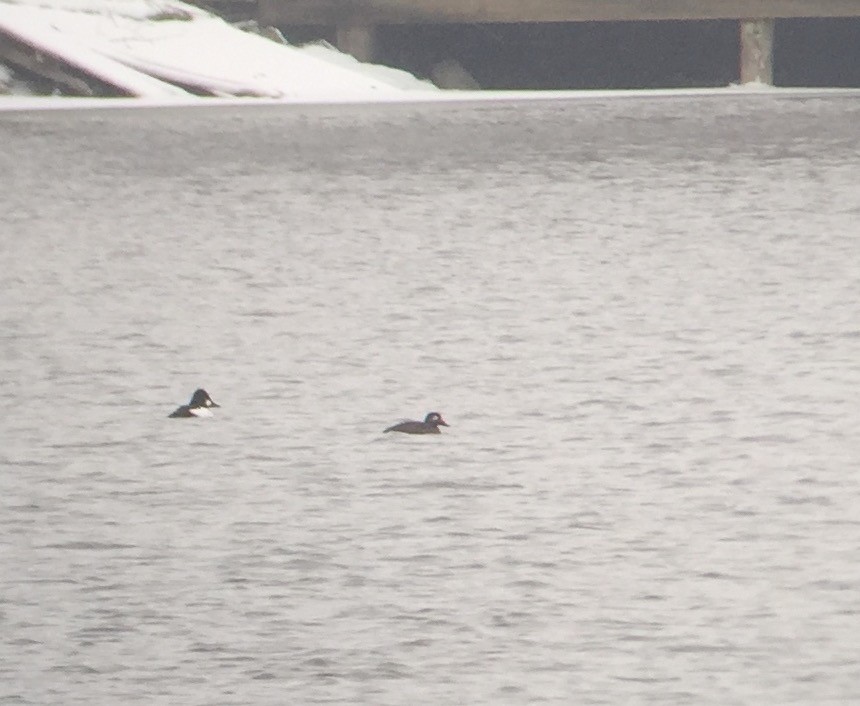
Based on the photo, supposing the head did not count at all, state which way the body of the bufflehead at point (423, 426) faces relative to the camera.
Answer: to the viewer's right

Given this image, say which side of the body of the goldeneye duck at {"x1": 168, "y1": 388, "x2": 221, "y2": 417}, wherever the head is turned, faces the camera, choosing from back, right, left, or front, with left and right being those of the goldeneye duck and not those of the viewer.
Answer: right

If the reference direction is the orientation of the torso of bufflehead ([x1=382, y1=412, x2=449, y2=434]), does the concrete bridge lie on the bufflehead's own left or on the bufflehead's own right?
on the bufflehead's own left

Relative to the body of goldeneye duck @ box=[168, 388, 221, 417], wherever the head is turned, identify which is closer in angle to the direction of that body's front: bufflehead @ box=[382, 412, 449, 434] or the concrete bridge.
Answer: the bufflehead

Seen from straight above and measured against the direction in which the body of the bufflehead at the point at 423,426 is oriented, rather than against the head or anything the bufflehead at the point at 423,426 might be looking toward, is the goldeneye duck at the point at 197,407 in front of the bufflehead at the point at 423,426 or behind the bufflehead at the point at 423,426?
behind

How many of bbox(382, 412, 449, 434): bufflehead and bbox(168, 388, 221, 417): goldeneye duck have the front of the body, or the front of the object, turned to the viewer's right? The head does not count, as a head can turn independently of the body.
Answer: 2

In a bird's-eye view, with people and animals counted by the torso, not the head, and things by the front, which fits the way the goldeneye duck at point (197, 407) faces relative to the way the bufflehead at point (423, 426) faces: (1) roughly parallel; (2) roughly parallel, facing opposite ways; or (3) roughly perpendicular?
roughly parallel

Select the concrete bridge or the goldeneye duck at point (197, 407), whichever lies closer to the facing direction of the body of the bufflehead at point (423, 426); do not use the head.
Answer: the concrete bridge
